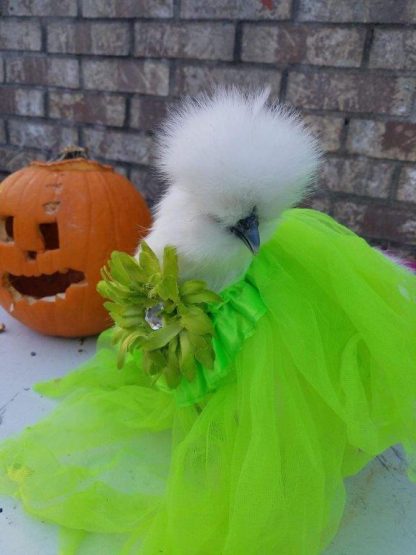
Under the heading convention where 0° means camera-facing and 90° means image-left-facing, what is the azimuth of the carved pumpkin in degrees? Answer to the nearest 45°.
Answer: approximately 45°

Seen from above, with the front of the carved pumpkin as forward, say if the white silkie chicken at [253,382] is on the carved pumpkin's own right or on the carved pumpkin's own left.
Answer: on the carved pumpkin's own left

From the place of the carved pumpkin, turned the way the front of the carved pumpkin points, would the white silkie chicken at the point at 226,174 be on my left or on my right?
on my left
